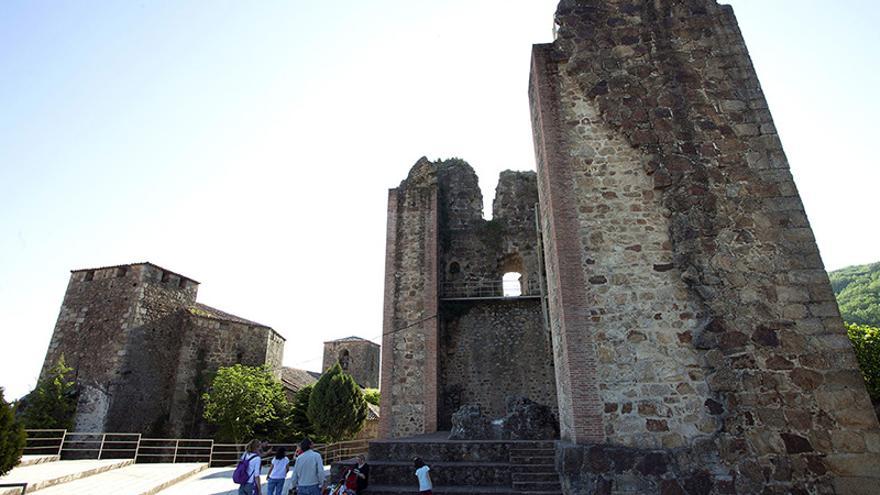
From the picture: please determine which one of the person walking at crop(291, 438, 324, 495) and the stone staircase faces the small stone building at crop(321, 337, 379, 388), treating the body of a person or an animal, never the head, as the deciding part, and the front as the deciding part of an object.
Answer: the person walking

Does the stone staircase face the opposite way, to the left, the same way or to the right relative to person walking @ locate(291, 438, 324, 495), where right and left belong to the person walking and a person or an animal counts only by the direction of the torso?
the opposite way

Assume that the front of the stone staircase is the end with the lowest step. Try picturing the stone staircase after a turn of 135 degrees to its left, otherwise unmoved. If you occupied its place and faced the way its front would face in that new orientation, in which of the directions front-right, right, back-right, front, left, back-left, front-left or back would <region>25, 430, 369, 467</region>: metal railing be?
left

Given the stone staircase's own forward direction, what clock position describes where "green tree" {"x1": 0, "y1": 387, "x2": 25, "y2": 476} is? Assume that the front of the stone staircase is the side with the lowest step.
The green tree is roughly at 3 o'clock from the stone staircase.

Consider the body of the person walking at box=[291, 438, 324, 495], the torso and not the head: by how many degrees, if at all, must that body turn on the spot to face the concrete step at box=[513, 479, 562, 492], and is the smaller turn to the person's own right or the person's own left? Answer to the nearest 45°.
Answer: approximately 90° to the person's own right

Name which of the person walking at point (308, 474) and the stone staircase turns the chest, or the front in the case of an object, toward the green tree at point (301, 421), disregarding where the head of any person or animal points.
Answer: the person walking

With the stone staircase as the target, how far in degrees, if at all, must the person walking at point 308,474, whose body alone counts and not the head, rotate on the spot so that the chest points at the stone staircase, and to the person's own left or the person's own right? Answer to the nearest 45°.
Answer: approximately 90° to the person's own right

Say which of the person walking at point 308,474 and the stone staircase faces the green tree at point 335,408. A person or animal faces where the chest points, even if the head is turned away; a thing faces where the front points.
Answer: the person walking

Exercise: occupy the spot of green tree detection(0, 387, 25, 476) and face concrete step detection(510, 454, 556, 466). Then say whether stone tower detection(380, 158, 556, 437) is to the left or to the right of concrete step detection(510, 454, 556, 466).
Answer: left

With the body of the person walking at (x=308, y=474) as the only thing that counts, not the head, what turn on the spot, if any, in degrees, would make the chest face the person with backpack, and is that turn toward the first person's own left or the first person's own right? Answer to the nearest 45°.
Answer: approximately 45° to the first person's own left

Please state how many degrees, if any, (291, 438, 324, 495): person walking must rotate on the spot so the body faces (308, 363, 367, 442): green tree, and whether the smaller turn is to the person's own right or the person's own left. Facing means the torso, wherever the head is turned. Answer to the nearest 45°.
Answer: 0° — they already face it

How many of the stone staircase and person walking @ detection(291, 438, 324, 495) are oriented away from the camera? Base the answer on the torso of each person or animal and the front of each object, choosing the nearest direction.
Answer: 1

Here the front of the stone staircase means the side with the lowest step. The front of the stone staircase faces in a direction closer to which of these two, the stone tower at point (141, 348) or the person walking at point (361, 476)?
the person walking

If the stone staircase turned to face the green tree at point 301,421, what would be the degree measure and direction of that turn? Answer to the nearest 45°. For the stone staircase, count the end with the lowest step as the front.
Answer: approximately 135° to its right

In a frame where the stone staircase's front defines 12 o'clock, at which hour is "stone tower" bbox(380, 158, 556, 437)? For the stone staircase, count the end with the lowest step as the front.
The stone tower is roughly at 6 o'clock from the stone staircase.

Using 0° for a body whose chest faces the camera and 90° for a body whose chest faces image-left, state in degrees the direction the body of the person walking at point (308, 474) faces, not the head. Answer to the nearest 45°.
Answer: approximately 180°
